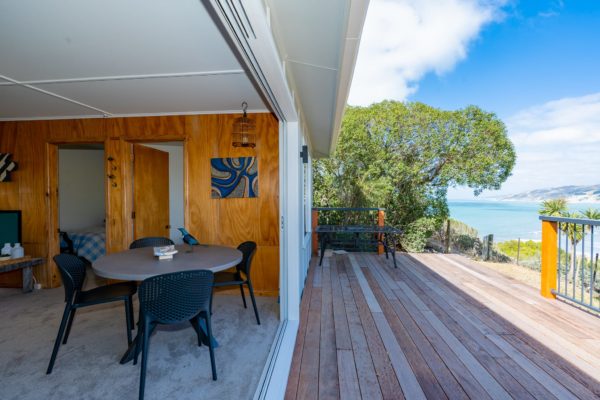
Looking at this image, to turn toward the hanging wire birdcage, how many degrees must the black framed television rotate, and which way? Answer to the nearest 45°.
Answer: approximately 45° to its left

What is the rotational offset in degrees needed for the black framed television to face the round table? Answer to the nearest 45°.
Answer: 0° — it already faces it

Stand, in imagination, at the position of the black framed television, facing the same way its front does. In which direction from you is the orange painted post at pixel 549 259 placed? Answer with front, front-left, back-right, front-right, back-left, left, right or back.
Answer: front-left

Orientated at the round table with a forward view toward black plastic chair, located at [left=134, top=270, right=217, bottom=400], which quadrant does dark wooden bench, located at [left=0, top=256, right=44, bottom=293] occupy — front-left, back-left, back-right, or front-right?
back-right

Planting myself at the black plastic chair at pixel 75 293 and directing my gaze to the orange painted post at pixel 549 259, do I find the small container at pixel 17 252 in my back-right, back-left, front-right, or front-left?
back-left

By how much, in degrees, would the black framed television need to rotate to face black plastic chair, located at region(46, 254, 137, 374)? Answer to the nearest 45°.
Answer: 0° — it already faces it

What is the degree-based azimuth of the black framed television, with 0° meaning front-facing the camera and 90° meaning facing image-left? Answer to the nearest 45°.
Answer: approximately 0°

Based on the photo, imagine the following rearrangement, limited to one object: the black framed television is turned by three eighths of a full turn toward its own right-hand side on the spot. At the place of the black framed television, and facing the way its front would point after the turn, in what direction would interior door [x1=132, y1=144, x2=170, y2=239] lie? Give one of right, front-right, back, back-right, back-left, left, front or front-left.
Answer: back

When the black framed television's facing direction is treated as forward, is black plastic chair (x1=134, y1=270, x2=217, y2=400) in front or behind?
in front

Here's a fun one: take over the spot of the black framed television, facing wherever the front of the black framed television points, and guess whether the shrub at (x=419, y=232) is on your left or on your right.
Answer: on your left

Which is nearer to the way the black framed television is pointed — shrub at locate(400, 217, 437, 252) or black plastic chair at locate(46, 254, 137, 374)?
the black plastic chair
